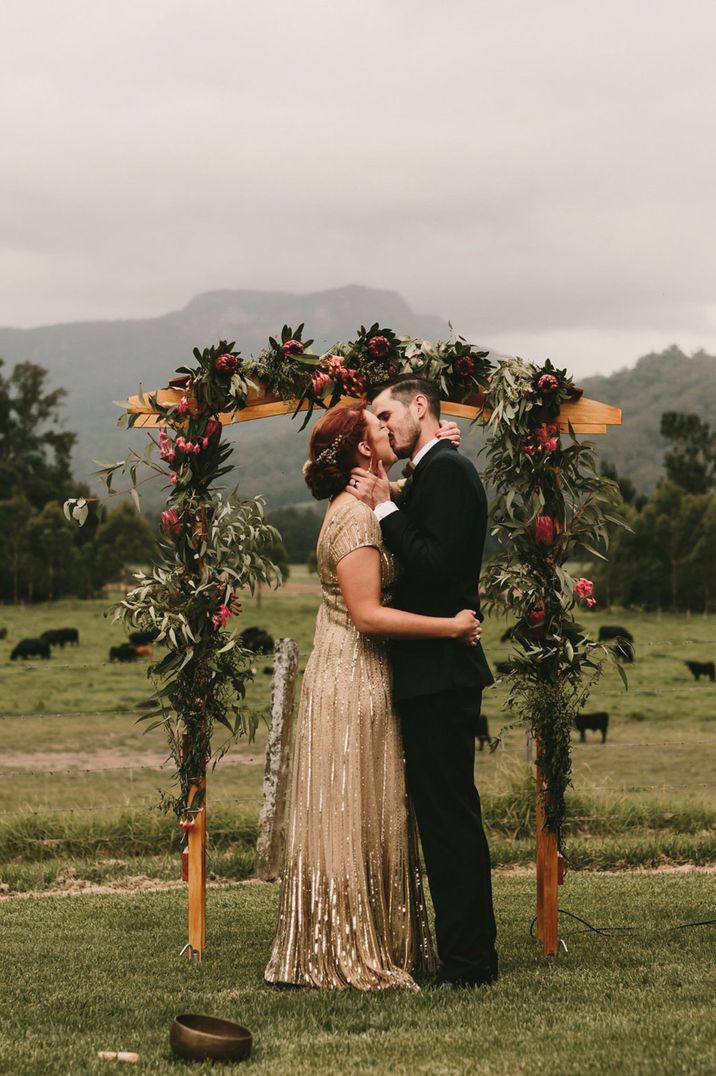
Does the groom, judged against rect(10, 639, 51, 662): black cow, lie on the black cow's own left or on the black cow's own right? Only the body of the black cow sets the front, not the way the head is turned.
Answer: on the black cow's own left

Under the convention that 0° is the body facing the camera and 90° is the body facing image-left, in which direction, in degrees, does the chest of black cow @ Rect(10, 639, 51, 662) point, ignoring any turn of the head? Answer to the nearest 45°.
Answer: approximately 90°

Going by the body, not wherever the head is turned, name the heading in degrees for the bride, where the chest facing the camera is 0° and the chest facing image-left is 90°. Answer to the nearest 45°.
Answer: approximately 270°

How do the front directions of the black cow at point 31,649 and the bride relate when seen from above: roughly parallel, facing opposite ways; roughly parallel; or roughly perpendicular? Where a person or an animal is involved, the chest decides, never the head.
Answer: roughly parallel, facing opposite ways

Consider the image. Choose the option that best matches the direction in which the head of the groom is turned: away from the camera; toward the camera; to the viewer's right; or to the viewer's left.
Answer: to the viewer's left

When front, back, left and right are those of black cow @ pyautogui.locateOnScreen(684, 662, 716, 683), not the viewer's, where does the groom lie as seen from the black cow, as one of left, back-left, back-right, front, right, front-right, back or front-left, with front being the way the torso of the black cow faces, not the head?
left

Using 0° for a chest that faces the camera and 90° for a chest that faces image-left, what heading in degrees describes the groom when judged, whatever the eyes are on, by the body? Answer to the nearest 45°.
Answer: approximately 90°
